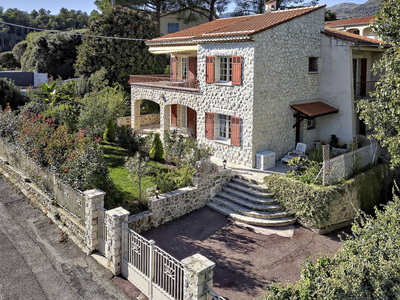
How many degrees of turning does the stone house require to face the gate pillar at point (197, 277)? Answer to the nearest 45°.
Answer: approximately 45° to its left

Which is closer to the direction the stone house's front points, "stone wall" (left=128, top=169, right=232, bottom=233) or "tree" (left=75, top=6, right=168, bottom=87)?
the stone wall

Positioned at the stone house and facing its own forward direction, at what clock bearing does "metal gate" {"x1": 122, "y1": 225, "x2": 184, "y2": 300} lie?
The metal gate is roughly at 11 o'clock from the stone house.

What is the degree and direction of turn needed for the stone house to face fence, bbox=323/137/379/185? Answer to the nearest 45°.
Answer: approximately 90° to its left

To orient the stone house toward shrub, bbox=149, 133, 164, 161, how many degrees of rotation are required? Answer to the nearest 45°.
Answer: approximately 45° to its right

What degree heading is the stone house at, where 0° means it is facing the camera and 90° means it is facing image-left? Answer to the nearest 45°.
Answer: approximately 45°
